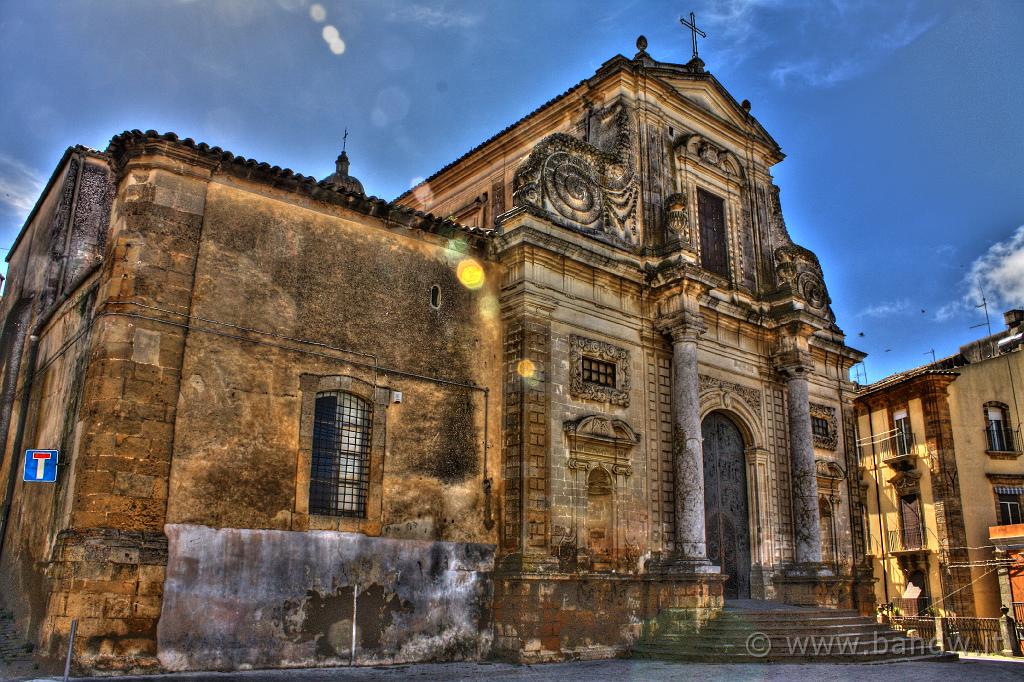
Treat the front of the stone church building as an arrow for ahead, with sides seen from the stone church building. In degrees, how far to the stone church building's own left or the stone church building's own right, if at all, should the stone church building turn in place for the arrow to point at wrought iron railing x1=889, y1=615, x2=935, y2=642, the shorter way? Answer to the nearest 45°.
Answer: approximately 90° to the stone church building's own left

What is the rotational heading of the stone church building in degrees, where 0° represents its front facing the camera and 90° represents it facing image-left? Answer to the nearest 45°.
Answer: approximately 315°

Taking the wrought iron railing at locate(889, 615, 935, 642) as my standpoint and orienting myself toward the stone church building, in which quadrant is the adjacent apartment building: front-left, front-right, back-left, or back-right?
back-right

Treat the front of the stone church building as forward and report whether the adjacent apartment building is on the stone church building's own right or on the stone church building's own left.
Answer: on the stone church building's own left
